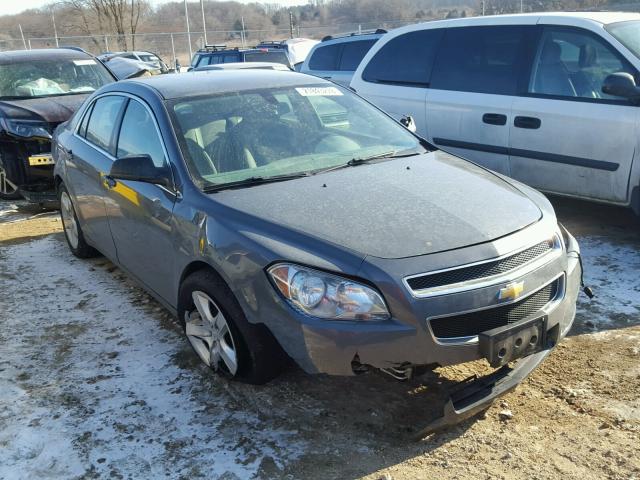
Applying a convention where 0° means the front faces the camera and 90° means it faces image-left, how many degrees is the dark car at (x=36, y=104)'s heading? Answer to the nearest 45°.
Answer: approximately 315°

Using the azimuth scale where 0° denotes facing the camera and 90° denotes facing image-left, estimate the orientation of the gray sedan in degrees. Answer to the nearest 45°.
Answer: approximately 315°

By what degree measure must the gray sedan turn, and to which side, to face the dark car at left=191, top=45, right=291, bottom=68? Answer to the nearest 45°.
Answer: approximately 135° to its left

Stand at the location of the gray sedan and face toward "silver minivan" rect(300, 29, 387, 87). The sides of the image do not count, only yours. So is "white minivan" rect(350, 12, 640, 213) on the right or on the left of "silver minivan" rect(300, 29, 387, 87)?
right

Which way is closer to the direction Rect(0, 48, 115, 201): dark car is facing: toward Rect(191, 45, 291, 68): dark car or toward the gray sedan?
the gray sedan

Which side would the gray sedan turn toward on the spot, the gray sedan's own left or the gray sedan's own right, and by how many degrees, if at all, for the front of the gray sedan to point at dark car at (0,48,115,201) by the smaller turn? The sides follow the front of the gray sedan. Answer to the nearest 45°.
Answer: approximately 180°

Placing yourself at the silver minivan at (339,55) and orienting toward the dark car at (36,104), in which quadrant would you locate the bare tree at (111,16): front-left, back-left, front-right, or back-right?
back-right

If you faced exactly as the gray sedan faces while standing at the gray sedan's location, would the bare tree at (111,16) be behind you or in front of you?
behind
